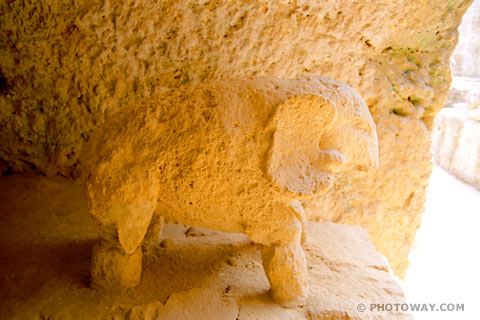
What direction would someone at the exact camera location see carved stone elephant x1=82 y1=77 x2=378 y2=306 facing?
facing to the right of the viewer
